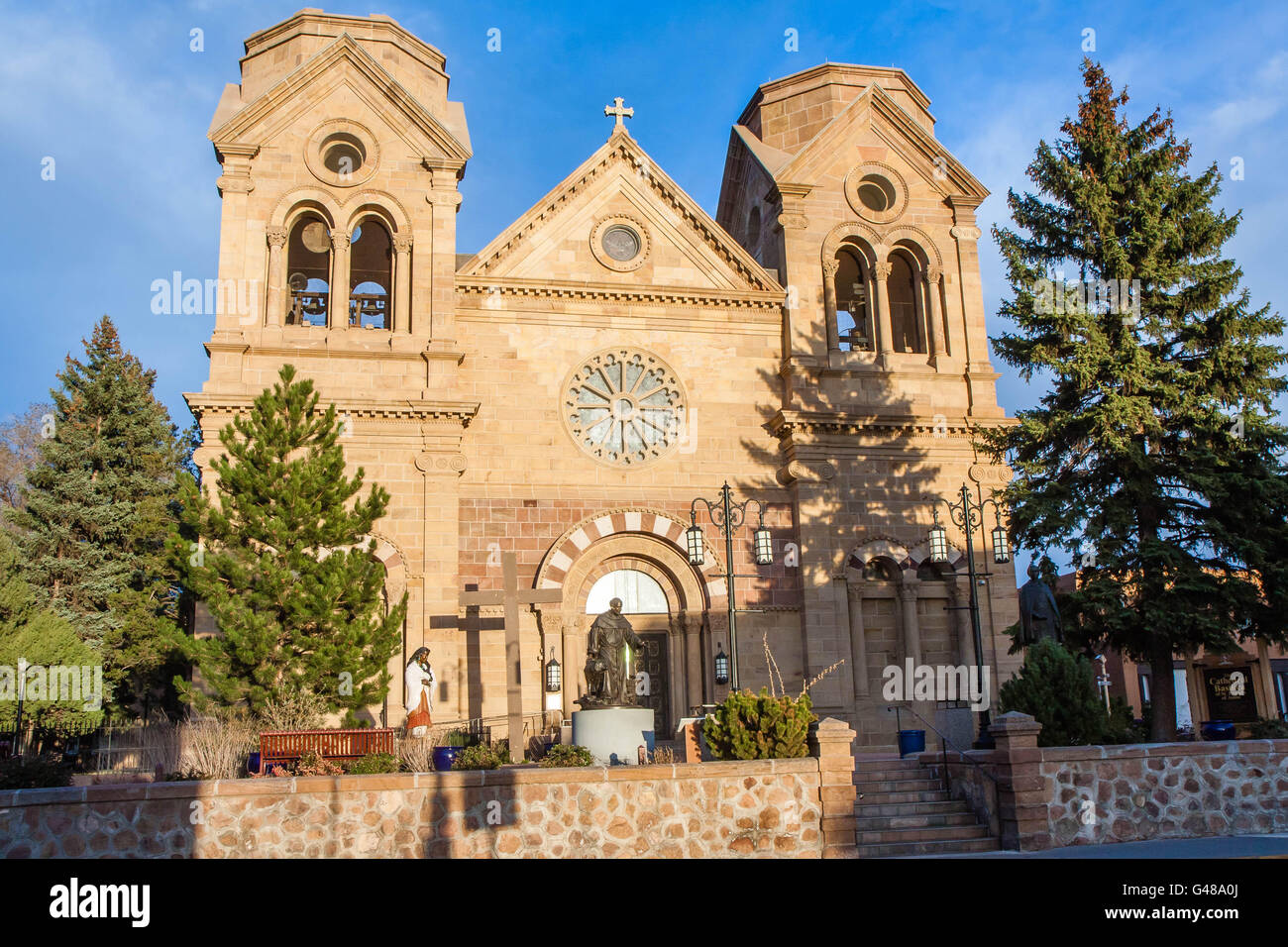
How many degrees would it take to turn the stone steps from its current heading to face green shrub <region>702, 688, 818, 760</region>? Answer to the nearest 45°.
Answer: approximately 45° to its right

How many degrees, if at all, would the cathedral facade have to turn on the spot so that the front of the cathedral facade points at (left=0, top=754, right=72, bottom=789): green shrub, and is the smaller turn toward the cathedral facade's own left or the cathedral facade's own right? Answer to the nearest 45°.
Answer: approximately 45° to the cathedral facade's own right

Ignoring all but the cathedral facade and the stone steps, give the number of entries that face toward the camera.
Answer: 2

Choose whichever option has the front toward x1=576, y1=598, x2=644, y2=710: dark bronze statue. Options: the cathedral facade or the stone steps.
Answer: the cathedral facade

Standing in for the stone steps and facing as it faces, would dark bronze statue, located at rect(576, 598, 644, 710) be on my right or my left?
on my right

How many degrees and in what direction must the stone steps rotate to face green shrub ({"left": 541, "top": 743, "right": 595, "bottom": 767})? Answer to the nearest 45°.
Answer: approximately 90° to its right

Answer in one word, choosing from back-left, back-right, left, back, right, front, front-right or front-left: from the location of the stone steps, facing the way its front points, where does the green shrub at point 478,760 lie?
right

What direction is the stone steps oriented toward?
toward the camera
